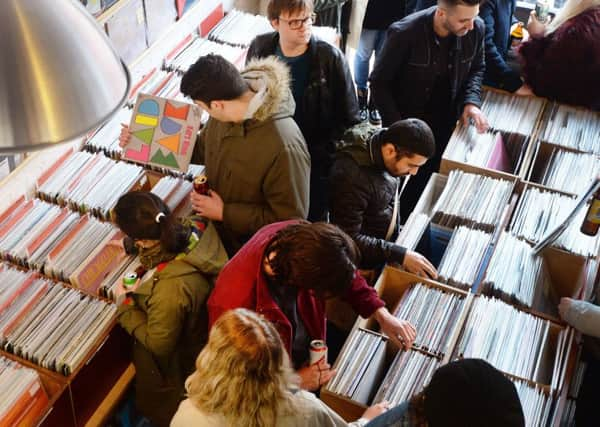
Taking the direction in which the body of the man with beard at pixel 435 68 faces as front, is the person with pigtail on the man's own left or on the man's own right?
on the man's own right

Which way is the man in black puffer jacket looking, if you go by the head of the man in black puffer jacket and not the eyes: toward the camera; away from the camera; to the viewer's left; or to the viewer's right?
to the viewer's right

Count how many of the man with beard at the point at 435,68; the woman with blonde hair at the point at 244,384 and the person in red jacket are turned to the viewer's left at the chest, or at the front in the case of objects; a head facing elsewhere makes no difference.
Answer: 0

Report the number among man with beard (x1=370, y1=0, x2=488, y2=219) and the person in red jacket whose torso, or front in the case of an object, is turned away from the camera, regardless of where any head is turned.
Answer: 0

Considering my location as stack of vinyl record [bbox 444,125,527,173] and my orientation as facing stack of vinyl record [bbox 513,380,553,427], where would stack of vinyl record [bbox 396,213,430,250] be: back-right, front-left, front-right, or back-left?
front-right

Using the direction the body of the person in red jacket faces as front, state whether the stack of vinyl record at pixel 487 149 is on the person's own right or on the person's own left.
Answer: on the person's own left

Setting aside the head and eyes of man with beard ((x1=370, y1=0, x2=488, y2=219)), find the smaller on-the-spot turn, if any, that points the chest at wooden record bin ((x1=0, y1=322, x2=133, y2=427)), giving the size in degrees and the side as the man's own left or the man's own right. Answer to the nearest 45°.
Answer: approximately 90° to the man's own right

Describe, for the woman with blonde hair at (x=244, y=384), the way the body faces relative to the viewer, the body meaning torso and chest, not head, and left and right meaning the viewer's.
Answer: facing away from the viewer and to the right of the viewer

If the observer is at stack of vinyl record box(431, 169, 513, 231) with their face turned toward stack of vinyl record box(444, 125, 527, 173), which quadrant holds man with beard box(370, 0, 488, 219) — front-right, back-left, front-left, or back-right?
front-left

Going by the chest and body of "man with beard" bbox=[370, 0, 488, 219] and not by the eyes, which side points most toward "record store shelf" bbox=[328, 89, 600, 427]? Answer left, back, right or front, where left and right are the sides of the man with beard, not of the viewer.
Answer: front

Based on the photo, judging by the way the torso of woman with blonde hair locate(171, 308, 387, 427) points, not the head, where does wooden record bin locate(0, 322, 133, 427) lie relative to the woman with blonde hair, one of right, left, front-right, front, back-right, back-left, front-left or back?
left

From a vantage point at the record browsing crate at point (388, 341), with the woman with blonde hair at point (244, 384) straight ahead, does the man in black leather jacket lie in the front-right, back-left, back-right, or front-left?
back-right
